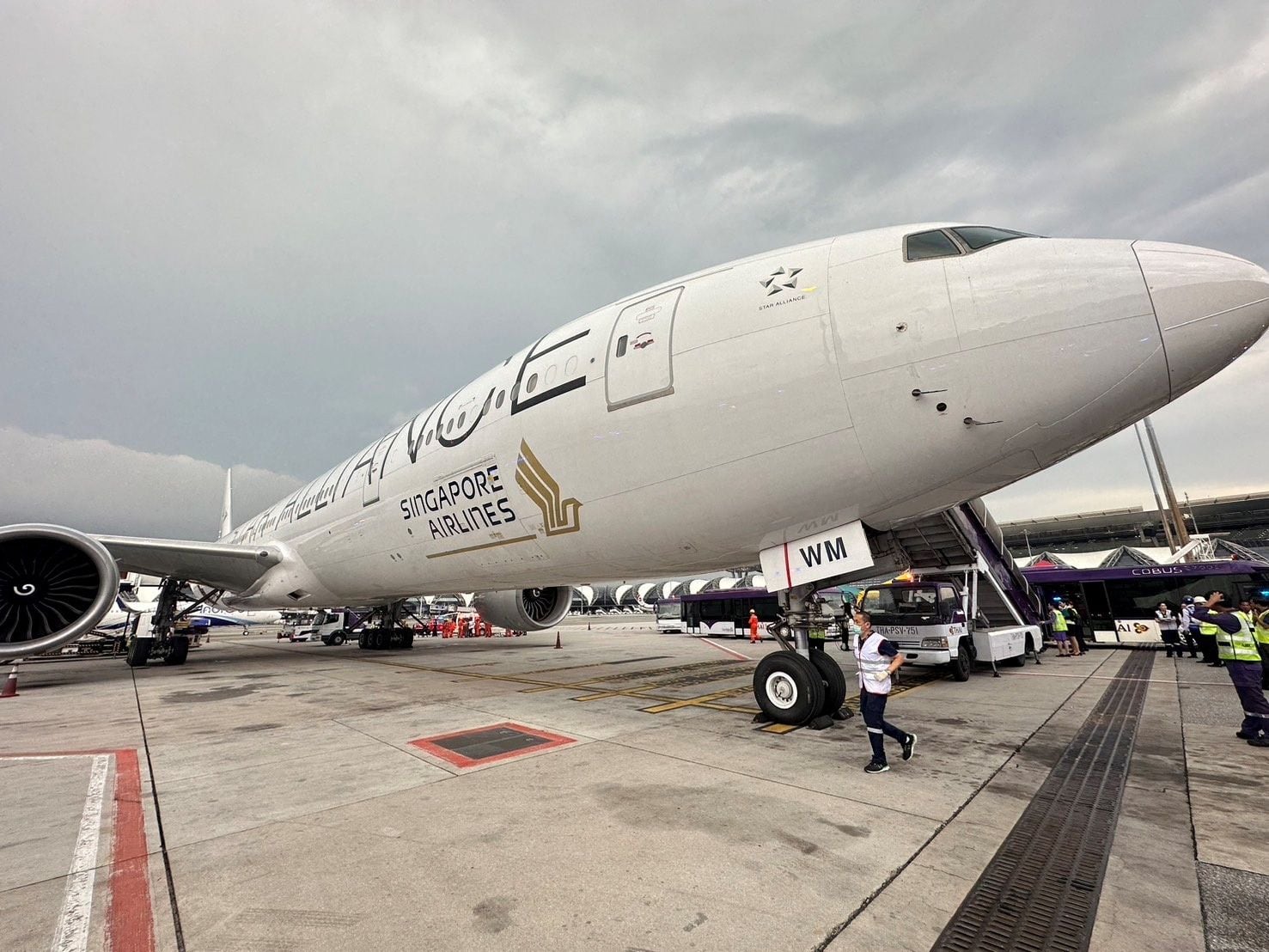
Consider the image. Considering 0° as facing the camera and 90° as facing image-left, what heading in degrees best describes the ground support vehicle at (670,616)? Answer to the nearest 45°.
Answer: approximately 0°

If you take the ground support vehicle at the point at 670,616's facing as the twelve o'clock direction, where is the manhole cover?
The manhole cover is roughly at 12 o'clock from the ground support vehicle.

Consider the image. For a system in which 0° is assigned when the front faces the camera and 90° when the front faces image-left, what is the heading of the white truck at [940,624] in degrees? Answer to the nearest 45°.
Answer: approximately 45°

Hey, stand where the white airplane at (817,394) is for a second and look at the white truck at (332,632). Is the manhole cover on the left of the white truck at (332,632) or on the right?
left

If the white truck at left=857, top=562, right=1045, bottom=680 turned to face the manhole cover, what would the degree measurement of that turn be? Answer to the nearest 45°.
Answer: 0° — it already faces it

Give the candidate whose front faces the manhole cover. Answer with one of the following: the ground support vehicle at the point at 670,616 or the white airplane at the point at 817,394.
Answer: the ground support vehicle

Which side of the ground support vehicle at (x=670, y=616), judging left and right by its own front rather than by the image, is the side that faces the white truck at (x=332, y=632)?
right

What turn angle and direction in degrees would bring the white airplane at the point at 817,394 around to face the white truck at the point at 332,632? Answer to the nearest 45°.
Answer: approximately 180°
